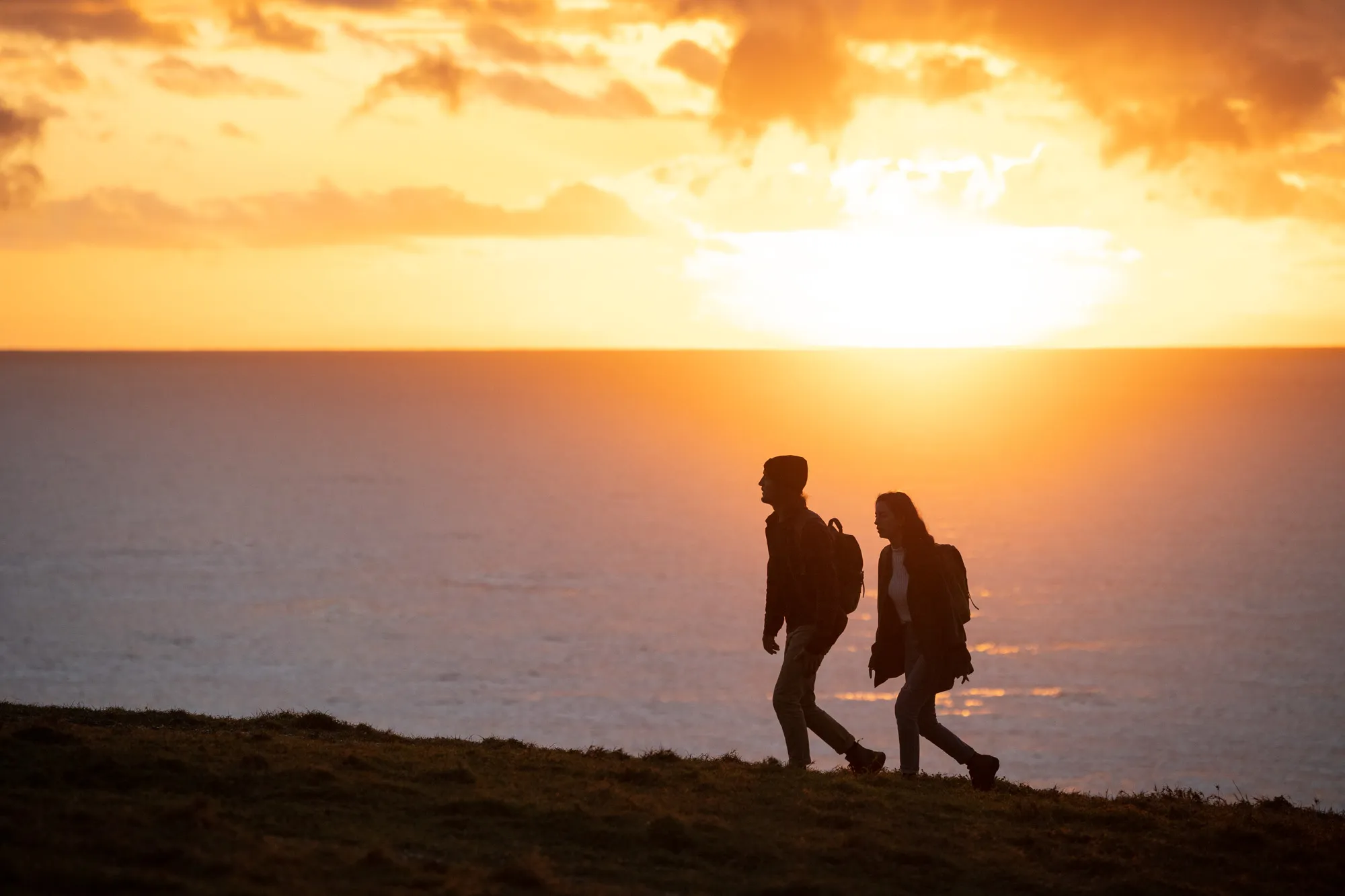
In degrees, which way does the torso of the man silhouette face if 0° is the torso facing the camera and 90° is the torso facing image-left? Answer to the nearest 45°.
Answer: approximately 90°

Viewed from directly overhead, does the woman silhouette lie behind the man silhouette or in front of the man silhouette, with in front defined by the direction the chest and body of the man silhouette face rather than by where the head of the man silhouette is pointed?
behind

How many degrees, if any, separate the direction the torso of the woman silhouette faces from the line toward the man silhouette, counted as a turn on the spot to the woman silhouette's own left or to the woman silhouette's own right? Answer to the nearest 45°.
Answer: approximately 45° to the woman silhouette's own right

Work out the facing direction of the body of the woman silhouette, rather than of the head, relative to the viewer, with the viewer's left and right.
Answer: facing the viewer and to the left of the viewer

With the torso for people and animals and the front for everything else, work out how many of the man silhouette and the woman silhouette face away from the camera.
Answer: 0
